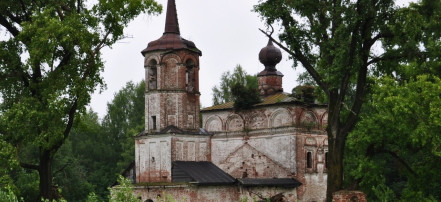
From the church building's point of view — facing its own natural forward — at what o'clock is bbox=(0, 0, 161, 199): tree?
The tree is roughly at 11 o'clock from the church building.

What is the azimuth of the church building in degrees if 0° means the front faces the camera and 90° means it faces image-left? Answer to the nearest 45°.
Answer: approximately 45°

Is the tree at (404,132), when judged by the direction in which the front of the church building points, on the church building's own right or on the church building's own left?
on the church building's own left

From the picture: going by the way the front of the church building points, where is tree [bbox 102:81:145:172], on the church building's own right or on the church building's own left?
on the church building's own right

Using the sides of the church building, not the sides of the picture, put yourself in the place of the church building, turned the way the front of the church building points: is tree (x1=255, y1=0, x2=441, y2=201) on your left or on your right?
on your left
